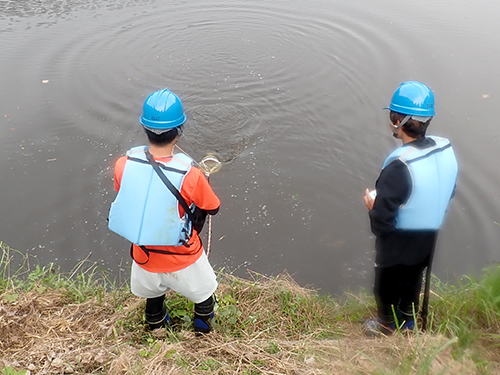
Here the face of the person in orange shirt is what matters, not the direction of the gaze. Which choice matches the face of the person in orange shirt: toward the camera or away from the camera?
away from the camera

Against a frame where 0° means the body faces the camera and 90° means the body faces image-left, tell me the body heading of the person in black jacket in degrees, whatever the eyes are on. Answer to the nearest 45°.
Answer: approximately 135°

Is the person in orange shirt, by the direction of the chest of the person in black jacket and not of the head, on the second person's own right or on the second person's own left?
on the second person's own left

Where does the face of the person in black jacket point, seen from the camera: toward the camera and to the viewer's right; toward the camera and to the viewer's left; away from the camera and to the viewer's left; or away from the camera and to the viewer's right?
away from the camera and to the viewer's left
